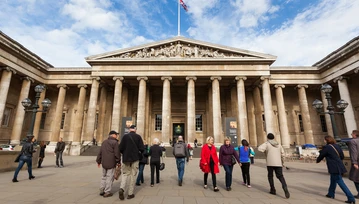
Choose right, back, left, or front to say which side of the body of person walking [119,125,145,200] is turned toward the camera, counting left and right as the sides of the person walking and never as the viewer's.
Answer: back

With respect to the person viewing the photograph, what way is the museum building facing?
facing the viewer

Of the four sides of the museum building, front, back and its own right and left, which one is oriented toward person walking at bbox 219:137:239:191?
front

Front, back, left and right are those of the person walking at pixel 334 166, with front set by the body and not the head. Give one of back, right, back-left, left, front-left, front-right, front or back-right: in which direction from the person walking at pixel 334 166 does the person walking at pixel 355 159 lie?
right

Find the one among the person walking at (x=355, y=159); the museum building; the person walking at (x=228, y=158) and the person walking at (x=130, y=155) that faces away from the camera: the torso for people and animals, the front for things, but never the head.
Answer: the person walking at (x=130, y=155)

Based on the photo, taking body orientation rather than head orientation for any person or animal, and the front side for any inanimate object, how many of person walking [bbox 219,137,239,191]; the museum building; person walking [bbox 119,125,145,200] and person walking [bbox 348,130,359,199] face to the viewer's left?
1

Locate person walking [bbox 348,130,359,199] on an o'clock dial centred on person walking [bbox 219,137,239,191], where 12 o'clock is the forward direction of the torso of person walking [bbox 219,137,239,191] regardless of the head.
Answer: person walking [bbox 348,130,359,199] is roughly at 9 o'clock from person walking [bbox 219,137,239,191].

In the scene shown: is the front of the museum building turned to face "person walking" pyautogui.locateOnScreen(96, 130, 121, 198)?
yes

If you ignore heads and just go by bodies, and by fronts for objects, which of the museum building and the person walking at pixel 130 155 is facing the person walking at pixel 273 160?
the museum building

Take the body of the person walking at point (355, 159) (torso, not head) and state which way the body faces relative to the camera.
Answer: to the viewer's left
